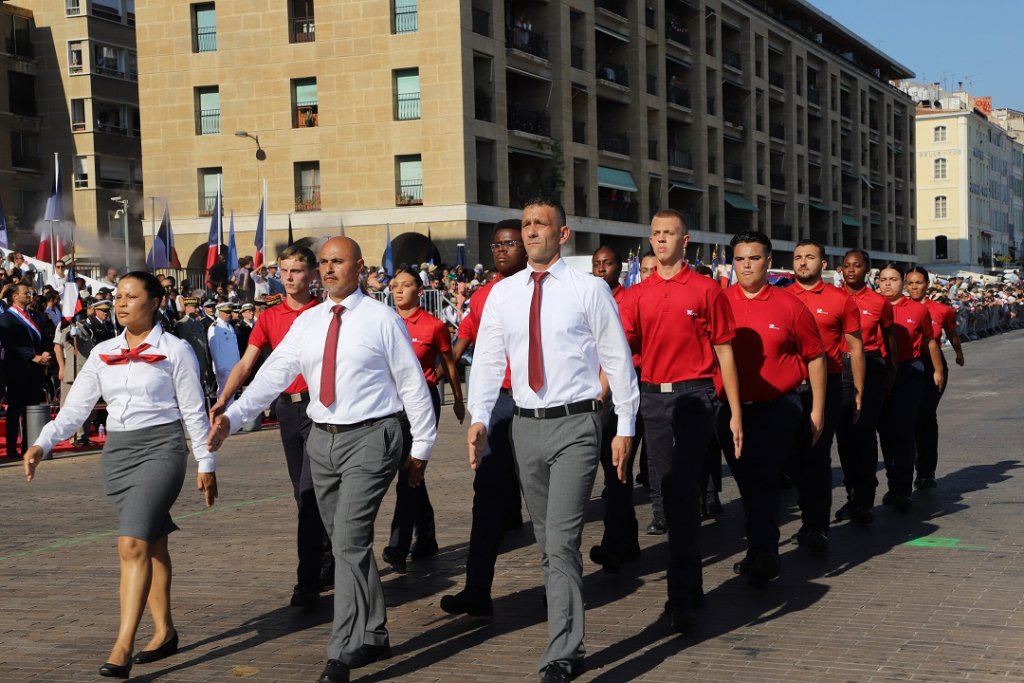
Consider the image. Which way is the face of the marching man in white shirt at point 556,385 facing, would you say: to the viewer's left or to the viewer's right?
to the viewer's left

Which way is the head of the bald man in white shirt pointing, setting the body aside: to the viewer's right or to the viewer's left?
to the viewer's left

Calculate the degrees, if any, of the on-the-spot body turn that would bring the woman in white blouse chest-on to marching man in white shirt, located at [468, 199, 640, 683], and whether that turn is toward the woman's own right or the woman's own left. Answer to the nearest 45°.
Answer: approximately 90° to the woman's own left

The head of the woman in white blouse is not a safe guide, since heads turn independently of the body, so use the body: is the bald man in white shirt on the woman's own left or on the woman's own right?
on the woman's own left

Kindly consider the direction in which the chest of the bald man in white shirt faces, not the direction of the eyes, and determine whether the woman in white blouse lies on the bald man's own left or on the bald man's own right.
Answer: on the bald man's own right

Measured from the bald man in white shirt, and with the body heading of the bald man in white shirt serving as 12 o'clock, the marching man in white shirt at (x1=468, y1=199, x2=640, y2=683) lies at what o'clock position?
The marching man in white shirt is roughly at 8 o'clock from the bald man in white shirt.

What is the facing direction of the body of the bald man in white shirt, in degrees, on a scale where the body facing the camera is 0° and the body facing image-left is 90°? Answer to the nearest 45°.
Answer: approximately 45°
